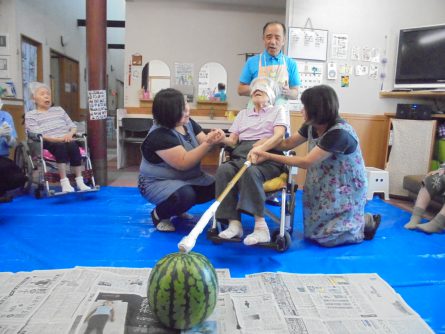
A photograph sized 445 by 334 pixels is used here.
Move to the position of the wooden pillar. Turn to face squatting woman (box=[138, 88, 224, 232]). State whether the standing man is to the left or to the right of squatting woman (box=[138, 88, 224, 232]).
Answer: left

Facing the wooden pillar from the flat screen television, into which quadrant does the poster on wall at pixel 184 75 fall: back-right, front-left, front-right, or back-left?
front-right

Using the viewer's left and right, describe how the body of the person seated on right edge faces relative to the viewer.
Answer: facing to the left of the viewer

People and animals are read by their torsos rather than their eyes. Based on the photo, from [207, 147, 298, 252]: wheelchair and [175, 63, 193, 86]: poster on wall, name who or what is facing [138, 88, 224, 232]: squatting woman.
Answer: the poster on wall

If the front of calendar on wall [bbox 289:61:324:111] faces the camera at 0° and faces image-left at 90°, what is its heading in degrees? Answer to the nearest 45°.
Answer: approximately 0°

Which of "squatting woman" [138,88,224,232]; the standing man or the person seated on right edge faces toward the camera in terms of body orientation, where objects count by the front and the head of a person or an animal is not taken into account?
the standing man

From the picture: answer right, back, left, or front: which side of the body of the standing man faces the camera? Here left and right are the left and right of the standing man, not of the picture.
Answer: front

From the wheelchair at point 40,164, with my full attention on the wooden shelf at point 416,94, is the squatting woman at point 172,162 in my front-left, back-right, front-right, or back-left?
front-right

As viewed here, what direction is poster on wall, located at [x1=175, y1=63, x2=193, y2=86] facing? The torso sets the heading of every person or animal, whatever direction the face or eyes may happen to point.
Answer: toward the camera

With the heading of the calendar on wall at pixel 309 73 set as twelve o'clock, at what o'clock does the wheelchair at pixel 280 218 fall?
The wheelchair is roughly at 12 o'clock from the calendar on wall.

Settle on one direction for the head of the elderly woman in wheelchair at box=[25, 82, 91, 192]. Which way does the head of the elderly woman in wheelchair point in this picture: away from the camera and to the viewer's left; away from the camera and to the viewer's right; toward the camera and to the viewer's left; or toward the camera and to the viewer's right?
toward the camera and to the viewer's right

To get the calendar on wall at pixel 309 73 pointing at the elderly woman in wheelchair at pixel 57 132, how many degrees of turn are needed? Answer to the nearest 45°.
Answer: approximately 45° to its right

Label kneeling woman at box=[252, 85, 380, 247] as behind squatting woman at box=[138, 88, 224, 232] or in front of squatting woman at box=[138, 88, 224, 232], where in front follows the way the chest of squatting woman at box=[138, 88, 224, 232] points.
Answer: in front

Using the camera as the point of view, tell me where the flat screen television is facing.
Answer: facing the viewer and to the left of the viewer

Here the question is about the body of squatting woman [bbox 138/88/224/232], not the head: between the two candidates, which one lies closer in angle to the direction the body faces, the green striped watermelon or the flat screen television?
the flat screen television
